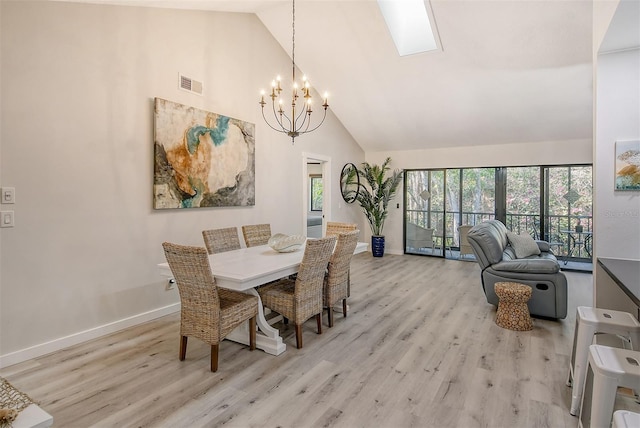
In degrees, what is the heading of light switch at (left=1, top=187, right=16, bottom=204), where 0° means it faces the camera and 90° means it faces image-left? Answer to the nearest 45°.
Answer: approximately 0°

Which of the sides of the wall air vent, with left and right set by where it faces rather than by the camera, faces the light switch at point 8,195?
right

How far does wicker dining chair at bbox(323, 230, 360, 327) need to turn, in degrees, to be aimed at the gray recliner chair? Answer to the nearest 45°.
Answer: approximately 135° to its right

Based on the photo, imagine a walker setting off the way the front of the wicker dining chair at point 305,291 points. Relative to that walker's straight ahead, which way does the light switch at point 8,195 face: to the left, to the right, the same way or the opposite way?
the opposite way

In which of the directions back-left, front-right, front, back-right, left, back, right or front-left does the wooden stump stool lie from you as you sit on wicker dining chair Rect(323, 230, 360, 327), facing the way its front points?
back-right

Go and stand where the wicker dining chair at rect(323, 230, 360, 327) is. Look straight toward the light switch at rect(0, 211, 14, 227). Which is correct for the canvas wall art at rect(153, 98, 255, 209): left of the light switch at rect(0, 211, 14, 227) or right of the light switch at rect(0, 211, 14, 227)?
right

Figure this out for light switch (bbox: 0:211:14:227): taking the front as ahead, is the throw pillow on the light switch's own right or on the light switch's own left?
on the light switch's own left

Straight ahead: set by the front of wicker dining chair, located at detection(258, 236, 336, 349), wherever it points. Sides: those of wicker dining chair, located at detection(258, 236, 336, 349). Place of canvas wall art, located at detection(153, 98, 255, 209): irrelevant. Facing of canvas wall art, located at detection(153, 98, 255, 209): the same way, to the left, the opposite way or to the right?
the opposite way
